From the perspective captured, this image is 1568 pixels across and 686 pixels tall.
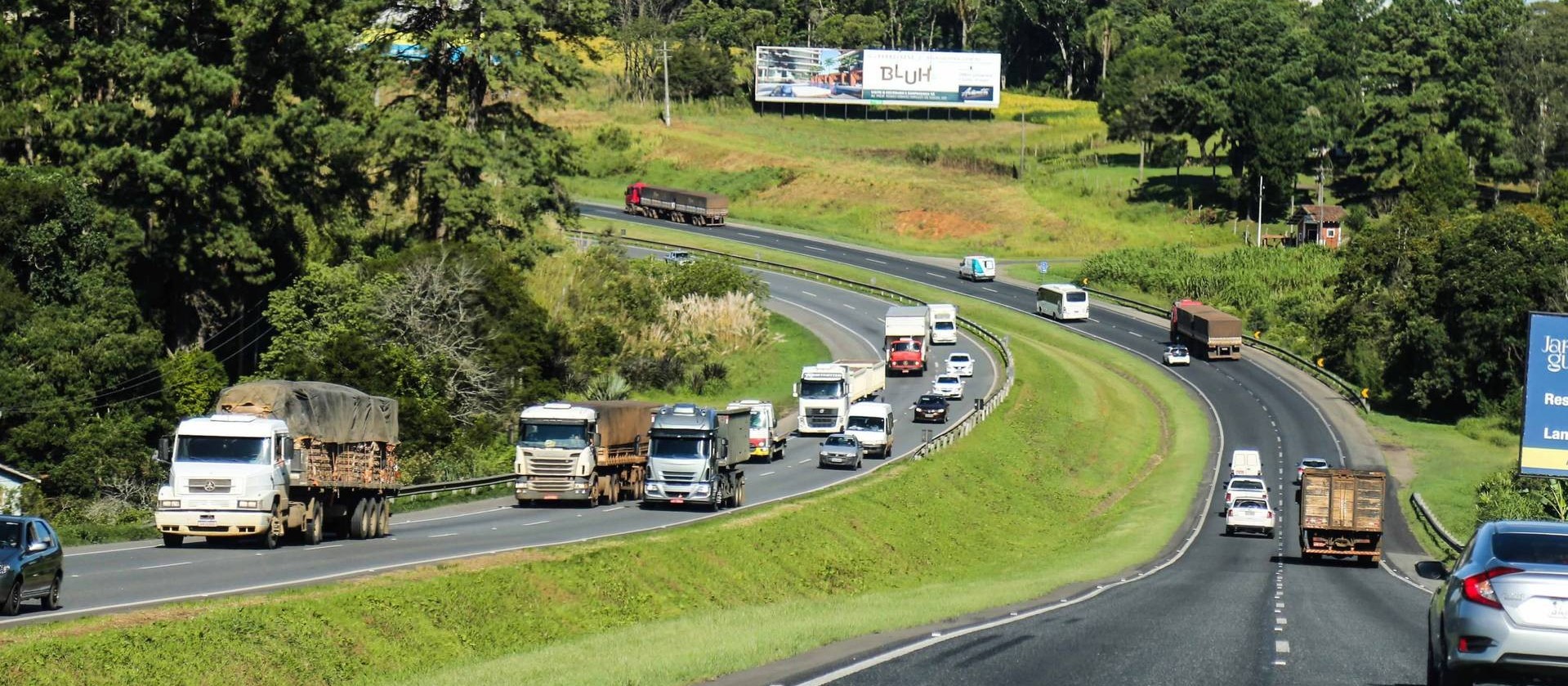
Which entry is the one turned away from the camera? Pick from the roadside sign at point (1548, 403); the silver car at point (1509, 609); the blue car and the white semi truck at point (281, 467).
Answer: the silver car

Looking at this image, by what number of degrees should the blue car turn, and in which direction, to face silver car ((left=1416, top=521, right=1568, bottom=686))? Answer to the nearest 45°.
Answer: approximately 90° to its left

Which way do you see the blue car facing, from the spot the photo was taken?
facing the viewer and to the left of the viewer

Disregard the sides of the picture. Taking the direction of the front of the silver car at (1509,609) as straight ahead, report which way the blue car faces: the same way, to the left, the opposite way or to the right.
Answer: the opposite way

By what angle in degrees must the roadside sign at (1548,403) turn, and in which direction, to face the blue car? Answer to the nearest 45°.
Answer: approximately 45° to its right

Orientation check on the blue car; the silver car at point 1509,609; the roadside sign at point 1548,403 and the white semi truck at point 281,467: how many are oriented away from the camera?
1

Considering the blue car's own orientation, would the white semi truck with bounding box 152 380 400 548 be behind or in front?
behind

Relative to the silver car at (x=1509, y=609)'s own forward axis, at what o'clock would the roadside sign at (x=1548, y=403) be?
The roadside sign is roughly at 12 o'clock from the silver car.

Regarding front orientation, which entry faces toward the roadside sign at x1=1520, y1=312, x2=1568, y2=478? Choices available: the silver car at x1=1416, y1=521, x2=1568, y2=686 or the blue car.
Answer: the silver car

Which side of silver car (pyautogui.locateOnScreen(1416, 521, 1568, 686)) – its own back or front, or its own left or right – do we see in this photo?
back

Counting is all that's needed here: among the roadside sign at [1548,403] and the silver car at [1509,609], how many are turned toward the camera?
1

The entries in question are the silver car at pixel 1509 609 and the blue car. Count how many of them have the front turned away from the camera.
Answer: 1

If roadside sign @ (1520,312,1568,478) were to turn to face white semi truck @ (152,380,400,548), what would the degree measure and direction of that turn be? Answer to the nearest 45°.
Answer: approximately 45° to its right

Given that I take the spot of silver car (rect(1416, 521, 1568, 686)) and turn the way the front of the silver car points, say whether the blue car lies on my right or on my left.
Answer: on my left
